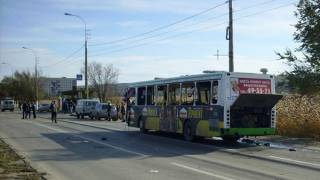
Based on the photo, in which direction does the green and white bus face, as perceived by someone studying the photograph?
facing away from the viewer and to the left of the viewer
